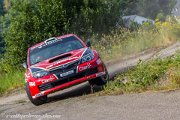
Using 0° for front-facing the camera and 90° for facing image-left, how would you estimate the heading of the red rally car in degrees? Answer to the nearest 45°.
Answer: approximately 0°
